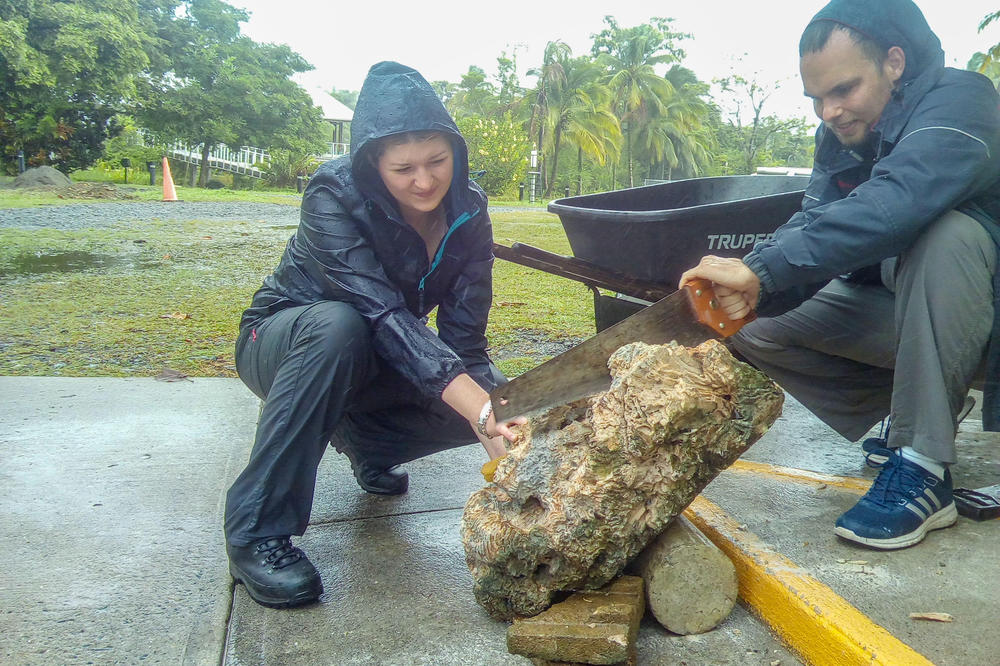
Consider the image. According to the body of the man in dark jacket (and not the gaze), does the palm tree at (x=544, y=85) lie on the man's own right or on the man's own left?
on the man's own right

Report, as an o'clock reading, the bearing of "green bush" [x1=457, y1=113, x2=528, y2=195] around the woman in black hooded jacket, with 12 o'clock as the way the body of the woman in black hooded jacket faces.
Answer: The green bush is roughly at 8 o'clock from the woman in black hooded jacket.

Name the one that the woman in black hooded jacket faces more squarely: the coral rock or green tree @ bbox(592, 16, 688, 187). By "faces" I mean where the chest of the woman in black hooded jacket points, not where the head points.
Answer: the coral rock

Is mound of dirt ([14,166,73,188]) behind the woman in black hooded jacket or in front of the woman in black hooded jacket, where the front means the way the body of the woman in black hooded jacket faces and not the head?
behind

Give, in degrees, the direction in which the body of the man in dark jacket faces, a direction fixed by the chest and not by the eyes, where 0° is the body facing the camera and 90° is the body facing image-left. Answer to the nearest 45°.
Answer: approximately 45°

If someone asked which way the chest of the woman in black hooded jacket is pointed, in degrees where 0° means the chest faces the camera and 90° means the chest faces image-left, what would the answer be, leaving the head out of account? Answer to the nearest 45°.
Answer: approximately 315°

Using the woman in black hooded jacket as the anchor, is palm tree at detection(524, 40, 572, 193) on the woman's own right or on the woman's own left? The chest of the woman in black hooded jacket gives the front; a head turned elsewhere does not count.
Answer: on the woman's own left

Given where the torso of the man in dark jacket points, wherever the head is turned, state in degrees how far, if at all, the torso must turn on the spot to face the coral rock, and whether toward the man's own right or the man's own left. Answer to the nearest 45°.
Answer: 0° — they already face it

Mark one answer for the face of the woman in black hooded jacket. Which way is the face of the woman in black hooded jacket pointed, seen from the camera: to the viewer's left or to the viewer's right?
to the viewer's right

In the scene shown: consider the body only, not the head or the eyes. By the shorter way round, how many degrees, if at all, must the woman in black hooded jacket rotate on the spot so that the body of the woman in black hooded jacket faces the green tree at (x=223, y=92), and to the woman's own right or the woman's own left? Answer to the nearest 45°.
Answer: approximately 135° to the woman's own left

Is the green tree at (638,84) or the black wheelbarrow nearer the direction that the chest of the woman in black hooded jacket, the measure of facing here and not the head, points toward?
the black wheelbarrow

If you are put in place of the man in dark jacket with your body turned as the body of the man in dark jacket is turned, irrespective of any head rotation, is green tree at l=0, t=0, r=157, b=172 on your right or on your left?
on your right
